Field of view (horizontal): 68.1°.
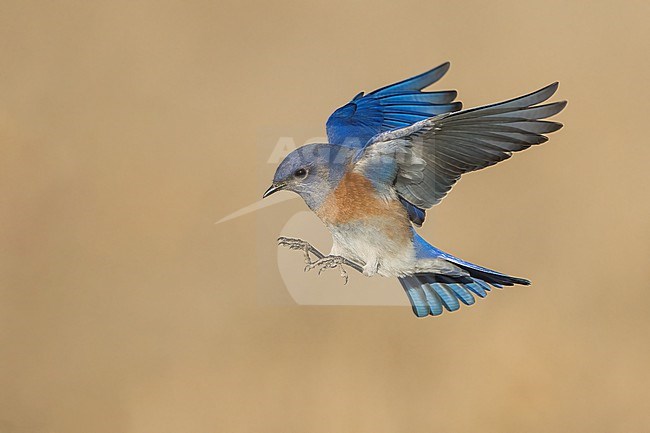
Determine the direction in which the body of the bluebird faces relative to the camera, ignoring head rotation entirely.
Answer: to the viewer's left
